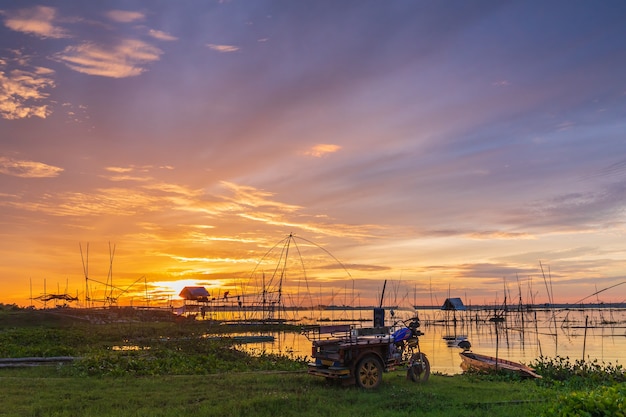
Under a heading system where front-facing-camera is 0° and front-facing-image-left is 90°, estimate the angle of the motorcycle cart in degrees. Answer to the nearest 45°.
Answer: approximately 225°

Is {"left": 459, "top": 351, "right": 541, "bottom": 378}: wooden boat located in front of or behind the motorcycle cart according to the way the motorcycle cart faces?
in front

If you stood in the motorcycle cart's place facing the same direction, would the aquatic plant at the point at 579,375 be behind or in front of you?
in front
